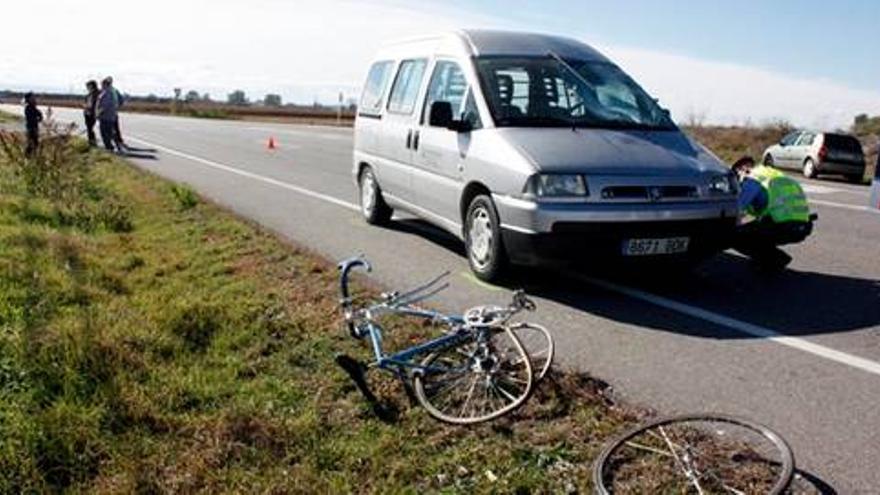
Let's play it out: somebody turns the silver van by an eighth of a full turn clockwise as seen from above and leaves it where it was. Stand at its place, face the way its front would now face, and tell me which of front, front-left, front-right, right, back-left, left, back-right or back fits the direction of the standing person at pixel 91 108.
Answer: back-right

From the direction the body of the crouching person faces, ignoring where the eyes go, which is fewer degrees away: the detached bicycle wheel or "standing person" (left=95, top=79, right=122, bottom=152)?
the standing person

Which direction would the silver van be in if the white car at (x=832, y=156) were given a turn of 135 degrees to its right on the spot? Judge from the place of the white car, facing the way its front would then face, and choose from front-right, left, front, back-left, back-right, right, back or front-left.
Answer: right

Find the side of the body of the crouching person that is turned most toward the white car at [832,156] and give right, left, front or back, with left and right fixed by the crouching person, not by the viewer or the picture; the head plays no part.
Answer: right

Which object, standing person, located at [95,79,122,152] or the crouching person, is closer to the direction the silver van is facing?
the crouching person

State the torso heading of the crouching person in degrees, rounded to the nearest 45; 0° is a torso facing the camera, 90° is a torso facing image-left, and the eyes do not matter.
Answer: approximately 90°

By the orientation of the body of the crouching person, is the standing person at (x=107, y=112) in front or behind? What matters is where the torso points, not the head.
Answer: in front

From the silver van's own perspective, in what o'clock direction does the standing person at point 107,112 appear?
The standing person is roughly at 6 o'clock from the silver van.

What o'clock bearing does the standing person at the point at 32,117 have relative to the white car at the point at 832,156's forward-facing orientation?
The standing person is roughly at 9 o'clock from the white car.

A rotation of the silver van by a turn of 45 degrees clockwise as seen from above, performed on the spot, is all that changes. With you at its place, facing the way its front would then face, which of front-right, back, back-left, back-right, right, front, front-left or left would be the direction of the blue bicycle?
front

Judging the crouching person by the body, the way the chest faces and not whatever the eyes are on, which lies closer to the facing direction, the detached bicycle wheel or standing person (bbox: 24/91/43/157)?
the standing person

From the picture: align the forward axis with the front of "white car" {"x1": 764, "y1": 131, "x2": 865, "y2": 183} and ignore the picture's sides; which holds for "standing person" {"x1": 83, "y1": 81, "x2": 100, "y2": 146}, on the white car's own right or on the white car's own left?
on the white car's own left

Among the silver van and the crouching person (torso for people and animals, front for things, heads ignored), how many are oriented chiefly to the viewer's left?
1

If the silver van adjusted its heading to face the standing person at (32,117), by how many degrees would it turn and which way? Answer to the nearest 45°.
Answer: approximately 180°

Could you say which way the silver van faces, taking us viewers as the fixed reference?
facing the viewer and to the right of the viewer

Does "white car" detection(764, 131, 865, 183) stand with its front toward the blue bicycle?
no
